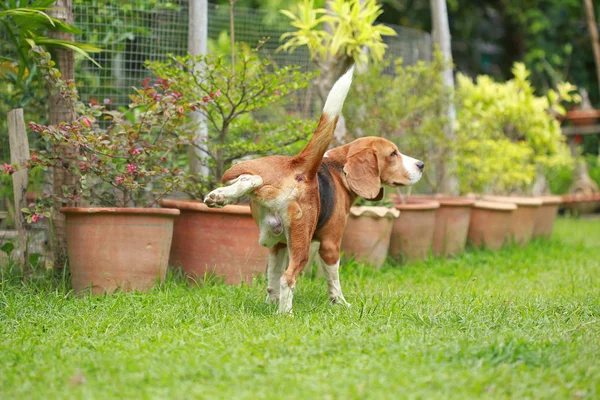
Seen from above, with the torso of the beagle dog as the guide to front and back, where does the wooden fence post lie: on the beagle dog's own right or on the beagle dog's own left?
on the beagle dog's own left

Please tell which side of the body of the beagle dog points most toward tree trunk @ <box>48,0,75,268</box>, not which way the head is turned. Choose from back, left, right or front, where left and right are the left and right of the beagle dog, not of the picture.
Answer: left

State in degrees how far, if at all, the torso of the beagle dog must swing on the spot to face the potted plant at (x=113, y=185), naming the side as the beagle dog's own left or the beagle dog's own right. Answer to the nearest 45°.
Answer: approximately 90° to the beagle dog's own left

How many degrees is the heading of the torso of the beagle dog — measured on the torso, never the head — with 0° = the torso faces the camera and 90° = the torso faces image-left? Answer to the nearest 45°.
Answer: approximately 225°

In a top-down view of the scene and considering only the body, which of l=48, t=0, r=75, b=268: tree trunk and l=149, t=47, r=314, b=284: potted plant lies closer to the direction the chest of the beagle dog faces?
the potted plant

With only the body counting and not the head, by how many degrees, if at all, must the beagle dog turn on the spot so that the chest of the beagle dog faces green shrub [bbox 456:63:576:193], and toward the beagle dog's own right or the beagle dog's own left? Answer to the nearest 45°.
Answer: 0° — it already faces it

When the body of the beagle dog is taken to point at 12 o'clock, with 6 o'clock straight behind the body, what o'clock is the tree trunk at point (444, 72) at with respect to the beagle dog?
The tree trunk is roughly at 11 o'clock from the beagle dog.

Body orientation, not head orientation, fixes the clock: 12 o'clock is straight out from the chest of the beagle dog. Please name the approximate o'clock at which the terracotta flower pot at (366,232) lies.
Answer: The terracotta flower pot is roughly at 11 o'clock from the beagle dog.

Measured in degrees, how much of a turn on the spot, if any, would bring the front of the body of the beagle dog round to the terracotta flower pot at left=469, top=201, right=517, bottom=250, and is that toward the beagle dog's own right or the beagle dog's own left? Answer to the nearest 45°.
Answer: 0° — it already faces it

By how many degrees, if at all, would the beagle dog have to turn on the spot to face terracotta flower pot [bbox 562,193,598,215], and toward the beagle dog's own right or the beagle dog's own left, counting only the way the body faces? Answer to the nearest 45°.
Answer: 0° — it already faces it

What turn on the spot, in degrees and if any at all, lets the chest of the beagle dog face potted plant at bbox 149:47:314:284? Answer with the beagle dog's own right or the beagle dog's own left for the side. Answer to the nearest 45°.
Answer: approximately 90° to the beagle dog's own left

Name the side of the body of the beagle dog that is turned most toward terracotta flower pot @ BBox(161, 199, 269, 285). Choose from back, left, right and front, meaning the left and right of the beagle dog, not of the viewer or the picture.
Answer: left
